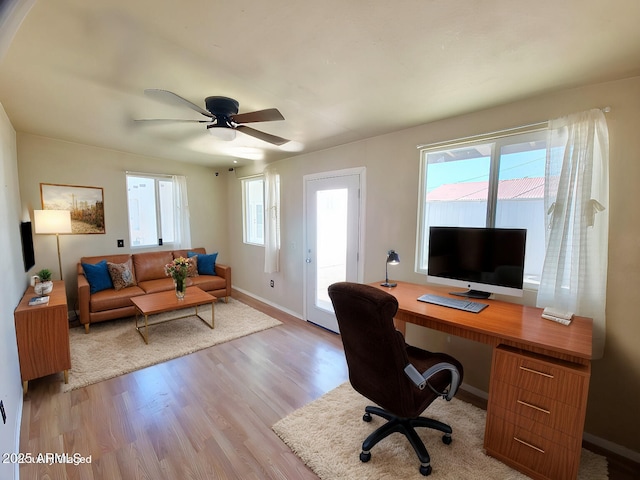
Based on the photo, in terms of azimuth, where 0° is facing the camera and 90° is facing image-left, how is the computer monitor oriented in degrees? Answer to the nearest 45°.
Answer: approximately 45°

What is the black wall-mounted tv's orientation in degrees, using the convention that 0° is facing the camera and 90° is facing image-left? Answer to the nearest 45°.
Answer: approximately 270°

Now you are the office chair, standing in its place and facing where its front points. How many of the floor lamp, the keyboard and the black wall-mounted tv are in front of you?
1

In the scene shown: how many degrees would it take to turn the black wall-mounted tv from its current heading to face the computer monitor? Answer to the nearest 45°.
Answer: approximately 45° to its right

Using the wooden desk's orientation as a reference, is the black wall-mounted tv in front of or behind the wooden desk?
in front

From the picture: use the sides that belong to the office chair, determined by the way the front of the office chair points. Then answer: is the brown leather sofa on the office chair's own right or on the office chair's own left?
on the office chair's own left

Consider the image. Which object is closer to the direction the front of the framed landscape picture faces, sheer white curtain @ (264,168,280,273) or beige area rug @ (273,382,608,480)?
the beige area rug

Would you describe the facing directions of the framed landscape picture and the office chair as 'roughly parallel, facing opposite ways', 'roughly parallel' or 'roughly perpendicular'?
roughly perpendicular

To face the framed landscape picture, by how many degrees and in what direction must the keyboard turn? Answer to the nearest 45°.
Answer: approximately 45° to its right

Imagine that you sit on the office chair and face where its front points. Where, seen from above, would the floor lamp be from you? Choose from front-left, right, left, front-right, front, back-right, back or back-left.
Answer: back-left

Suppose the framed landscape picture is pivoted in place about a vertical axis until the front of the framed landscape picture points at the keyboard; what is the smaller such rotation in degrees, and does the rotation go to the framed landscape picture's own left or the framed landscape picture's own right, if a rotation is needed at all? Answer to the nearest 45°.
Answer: approximately 45° to the framed landscape picture's own left

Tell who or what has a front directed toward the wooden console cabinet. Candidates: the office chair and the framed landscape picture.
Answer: the framed landscape picture

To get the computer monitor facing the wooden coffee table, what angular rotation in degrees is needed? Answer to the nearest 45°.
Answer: approximately 45° to its right

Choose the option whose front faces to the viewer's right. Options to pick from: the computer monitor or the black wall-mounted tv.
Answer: the black wall-mounted tv

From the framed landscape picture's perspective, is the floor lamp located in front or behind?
in front
